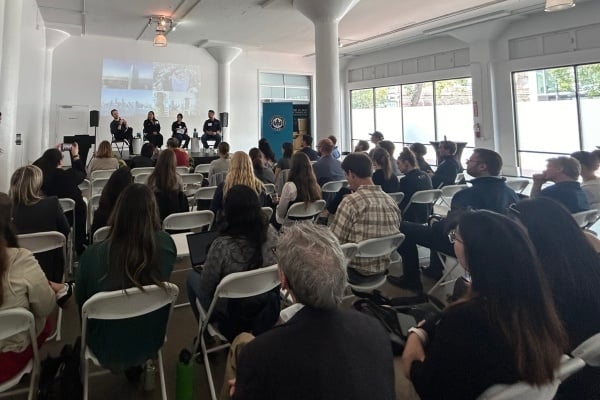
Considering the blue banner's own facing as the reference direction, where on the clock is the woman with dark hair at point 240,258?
The woman with dark hair is roughly at 12 o'clock from the blue banner.

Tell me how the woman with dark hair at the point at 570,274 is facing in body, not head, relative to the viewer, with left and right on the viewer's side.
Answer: facing away from the viewer and to the left of the viewer

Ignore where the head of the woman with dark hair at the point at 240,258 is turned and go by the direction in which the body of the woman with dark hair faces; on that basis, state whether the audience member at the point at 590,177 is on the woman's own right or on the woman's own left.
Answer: on the woman's own right

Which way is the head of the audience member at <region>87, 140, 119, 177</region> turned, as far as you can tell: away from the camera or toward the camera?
away from the camera

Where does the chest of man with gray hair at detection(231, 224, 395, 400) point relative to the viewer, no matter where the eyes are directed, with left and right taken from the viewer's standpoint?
facing away from the viewer

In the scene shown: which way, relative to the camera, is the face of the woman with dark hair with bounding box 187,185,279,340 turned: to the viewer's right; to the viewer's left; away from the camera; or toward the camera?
away from the camera

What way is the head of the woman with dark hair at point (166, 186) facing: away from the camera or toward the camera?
away from the camera

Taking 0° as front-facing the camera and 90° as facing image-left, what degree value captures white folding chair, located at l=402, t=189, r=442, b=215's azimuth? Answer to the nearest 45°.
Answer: approximately 135°

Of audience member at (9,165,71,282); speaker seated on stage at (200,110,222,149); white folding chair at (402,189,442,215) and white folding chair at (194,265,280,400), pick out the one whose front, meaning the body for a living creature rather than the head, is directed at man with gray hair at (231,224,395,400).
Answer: the speaker seated on stage
